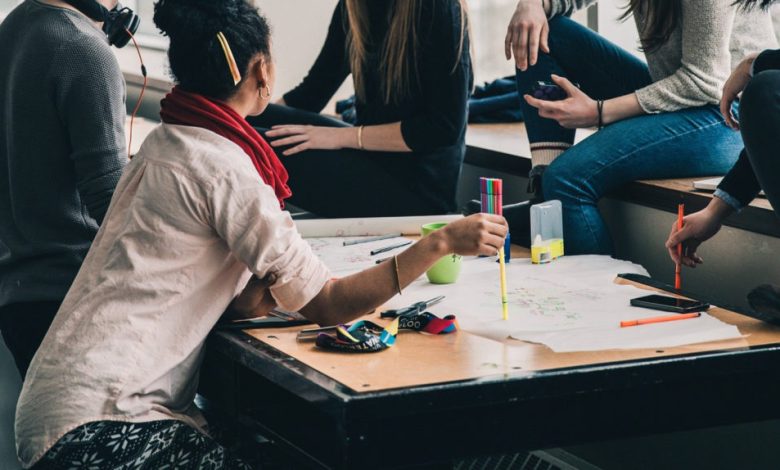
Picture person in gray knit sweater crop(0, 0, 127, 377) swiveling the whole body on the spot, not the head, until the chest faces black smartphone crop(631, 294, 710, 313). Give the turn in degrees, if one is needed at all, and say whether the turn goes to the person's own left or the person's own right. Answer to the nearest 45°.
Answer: approximately 90° to the person's own right

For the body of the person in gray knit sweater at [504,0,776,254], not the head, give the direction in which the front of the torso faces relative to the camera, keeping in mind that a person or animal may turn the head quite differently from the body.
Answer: to the viewer's left

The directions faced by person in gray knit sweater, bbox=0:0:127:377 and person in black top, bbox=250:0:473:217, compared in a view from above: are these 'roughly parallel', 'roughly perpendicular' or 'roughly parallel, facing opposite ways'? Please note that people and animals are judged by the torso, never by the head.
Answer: roughly parallel, facing opposite ways

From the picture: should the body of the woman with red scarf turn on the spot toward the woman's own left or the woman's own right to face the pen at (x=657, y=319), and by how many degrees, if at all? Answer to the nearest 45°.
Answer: approximately 45° to the woman's own right

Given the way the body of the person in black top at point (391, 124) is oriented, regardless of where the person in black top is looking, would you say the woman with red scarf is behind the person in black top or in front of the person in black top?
in front

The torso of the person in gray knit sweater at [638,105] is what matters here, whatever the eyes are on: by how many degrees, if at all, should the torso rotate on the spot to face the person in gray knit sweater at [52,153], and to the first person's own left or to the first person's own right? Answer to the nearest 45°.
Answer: approximately 45° to the first person's own left

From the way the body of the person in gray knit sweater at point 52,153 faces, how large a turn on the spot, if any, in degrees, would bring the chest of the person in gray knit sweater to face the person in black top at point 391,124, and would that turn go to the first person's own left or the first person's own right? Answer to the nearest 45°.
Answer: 0° — they already face them

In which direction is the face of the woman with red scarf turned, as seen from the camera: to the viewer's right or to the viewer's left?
to the viewer's right

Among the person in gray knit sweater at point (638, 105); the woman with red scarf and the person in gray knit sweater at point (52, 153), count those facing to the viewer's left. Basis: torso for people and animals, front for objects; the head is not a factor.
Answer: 1

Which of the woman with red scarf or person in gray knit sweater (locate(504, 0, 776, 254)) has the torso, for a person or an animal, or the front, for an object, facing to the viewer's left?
the person in gray knit sweater

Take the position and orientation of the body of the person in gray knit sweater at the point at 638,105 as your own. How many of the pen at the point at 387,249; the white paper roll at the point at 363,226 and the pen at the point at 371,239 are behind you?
0

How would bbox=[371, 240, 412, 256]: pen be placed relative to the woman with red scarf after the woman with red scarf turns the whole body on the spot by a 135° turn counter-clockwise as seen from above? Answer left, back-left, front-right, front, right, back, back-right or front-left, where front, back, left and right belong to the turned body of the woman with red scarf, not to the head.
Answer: back-right

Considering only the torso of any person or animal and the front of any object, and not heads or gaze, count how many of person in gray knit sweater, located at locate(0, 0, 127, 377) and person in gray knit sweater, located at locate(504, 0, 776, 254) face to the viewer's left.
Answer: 1

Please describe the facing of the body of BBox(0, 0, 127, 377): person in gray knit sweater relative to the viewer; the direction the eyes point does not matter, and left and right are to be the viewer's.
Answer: facing away from the viewer and to the right of the viewer

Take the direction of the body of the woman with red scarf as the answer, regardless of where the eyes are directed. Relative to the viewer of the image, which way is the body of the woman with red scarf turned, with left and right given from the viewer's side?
facing away from the viewer and to the right of the viewer

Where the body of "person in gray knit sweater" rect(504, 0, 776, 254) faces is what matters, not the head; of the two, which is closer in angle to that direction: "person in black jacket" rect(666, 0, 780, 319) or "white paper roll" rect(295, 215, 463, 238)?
the white paper roll

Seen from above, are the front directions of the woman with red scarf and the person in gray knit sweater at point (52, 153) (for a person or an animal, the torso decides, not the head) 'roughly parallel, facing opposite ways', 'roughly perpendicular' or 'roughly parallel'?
roughly parallel
